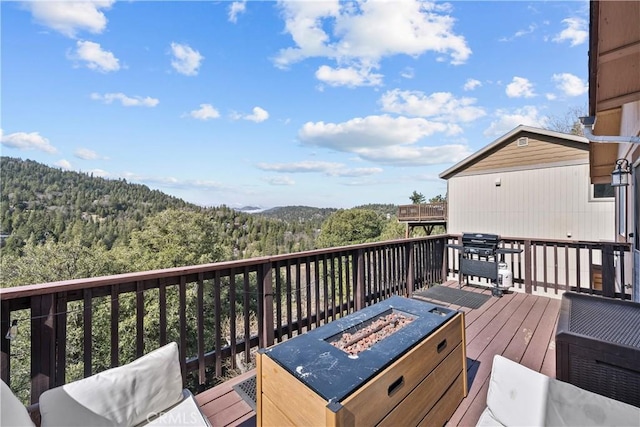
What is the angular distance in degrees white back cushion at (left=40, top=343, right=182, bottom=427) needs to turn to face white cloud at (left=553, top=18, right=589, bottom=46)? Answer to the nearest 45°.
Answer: approximately 45° to its left

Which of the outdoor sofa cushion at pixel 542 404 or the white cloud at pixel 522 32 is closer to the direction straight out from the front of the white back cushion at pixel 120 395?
the outdoor sofa cushion

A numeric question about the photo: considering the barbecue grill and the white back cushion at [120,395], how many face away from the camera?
0

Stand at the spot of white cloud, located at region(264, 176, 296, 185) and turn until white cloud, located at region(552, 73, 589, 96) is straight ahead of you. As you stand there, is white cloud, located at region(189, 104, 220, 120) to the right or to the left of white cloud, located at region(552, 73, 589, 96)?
right

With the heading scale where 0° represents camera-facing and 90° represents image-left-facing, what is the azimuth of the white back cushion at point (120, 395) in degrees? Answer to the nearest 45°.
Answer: approximately 315°

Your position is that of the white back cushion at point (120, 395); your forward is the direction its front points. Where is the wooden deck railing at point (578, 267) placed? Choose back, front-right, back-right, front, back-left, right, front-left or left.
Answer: front-left

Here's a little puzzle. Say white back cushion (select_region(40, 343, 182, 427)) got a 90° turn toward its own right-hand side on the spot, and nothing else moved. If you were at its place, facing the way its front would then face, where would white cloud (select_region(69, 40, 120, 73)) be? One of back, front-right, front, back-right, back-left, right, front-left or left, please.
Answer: back-right

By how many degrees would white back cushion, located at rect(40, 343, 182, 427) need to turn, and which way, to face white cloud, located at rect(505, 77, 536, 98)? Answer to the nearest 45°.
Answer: approximately 45° to its left

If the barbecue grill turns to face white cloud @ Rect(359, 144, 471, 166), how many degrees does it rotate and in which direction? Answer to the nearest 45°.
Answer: approximately 135° to its right

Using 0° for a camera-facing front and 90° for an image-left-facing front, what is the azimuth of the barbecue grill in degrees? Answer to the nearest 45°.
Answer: approximately 45°

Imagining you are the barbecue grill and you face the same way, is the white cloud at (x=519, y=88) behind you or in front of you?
behind

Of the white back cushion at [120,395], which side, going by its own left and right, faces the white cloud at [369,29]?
left

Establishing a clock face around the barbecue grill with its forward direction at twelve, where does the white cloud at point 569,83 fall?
The white cloud is roughly at 5 o'clock from the barbecue grill.
